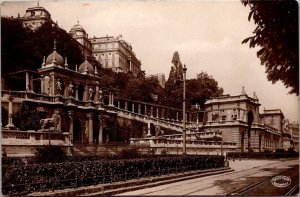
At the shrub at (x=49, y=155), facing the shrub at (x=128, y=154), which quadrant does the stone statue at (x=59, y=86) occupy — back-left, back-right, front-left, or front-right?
front-left
